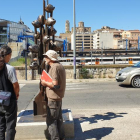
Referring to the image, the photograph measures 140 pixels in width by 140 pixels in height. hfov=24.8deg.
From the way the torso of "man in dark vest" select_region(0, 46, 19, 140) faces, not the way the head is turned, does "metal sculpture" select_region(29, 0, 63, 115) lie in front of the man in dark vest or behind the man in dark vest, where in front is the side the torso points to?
in front

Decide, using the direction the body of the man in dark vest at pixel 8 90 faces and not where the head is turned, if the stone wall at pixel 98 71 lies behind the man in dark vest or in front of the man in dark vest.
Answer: in front
